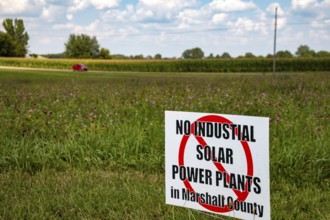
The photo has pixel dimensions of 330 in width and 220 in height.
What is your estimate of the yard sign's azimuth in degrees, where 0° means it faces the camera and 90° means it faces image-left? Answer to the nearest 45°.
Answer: approximately 45°
